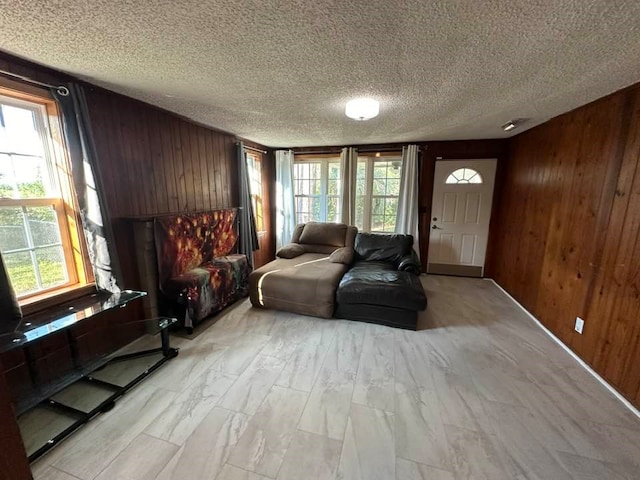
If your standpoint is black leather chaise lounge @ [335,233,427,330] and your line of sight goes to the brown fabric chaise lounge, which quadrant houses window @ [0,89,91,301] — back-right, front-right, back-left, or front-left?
front-left

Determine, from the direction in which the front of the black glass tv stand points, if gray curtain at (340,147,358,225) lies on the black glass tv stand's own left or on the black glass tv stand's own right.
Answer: on the black glass tv stand's own left

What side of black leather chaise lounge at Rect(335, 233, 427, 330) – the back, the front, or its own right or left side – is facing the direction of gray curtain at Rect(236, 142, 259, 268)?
right

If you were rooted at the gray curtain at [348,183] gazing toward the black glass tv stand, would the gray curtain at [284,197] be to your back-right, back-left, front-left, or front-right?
front-right

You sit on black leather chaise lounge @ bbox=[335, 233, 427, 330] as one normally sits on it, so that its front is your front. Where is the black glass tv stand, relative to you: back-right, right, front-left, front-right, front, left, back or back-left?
front-right

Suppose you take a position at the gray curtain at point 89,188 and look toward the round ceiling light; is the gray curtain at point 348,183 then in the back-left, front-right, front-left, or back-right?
front-left

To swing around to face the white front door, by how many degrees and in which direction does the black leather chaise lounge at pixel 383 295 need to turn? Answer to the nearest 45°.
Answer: approximately 135° to its left

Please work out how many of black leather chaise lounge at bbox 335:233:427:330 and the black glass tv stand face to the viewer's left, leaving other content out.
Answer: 0

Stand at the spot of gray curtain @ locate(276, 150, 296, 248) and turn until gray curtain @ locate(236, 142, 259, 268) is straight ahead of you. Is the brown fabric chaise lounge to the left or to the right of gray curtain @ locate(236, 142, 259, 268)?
left

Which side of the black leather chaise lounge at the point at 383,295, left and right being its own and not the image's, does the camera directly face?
front

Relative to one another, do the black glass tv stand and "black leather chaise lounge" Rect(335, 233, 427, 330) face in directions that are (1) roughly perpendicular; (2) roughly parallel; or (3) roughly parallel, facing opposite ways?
roughly perpendicular

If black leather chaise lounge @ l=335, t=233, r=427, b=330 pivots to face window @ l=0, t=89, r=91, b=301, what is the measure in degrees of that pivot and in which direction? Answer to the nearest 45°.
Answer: approximately 45° to its right

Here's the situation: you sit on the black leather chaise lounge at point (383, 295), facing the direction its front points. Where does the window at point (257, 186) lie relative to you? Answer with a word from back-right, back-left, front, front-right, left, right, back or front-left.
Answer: back-right

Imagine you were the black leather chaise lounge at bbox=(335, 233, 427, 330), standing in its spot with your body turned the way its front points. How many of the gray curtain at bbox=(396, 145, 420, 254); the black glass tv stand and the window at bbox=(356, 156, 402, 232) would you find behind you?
2

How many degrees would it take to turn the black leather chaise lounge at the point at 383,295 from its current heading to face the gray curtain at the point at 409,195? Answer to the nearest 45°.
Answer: approximately 180°

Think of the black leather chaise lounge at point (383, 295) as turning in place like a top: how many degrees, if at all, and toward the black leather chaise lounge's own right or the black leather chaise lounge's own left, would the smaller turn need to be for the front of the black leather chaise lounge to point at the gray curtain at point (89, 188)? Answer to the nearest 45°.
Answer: approximately 45° to the black leather chaise lounge's own right
